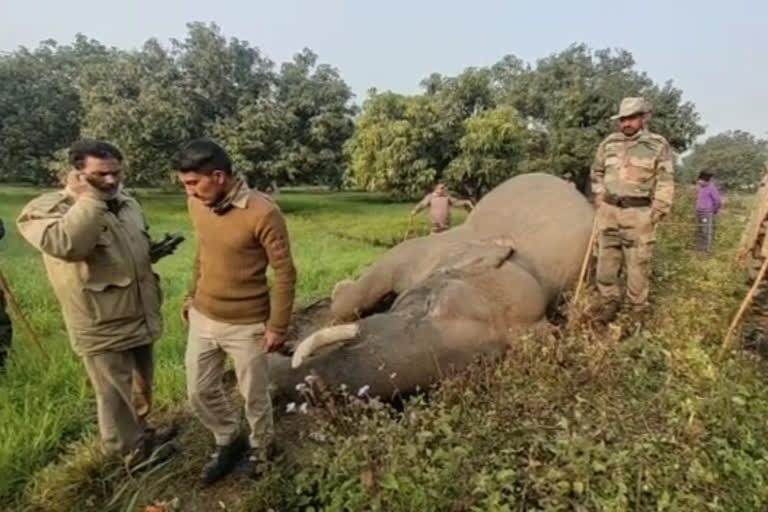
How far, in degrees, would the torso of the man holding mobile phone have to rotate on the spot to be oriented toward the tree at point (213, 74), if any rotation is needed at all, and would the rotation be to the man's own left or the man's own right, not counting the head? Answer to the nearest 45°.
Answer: approximately 135° to the man's own left

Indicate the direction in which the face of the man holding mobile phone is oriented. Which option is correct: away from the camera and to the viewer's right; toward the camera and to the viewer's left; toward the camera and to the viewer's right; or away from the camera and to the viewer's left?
toward the camera and to the viewer's right

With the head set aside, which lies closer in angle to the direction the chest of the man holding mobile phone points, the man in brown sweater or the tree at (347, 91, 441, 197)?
the man in brown sweater

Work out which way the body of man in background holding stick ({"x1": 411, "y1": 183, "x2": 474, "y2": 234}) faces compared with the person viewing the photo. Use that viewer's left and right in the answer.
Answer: facing the viewer

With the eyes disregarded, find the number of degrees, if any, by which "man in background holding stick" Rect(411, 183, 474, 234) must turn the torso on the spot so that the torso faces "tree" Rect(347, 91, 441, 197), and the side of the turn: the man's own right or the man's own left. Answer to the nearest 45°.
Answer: approximately 180°

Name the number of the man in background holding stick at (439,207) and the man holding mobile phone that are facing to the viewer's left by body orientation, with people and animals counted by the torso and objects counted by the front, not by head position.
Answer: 0

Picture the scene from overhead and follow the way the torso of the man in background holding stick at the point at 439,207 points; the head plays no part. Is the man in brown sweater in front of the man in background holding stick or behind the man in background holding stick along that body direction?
in front

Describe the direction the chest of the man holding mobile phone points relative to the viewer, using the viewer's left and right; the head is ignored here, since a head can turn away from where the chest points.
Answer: facing the viewer and to the right of the viewer

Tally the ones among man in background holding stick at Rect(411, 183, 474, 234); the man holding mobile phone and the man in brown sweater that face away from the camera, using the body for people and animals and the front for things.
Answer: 0

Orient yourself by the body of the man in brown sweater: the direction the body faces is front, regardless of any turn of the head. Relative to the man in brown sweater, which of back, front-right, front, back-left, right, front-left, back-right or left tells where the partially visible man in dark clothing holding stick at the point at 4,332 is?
right

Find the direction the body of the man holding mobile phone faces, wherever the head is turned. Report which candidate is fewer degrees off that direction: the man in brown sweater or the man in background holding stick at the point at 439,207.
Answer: the man in brown sweater

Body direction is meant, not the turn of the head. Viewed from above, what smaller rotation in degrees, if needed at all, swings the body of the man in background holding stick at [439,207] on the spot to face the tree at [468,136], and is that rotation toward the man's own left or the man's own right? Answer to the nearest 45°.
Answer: approximately 180°
